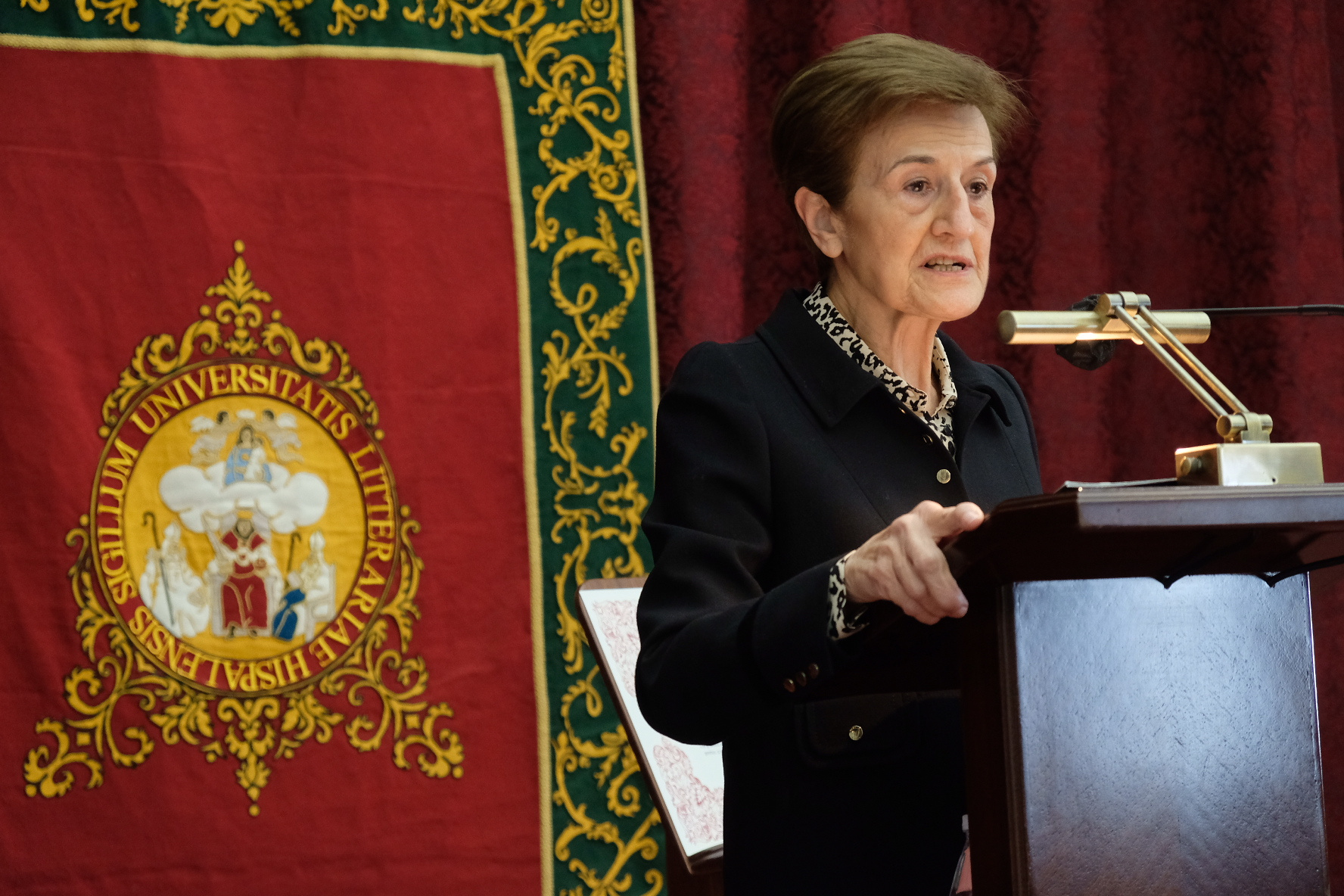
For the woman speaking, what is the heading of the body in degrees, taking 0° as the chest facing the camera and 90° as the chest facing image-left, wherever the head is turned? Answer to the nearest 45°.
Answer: approximately 315°

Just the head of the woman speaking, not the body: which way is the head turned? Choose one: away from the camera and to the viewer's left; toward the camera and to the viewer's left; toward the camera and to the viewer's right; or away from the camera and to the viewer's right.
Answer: toward the camera and to the viewer's right

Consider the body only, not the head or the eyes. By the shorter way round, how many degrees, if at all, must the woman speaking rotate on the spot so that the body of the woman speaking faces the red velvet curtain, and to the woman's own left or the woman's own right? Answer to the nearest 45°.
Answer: approximately 135° to the woman's own left

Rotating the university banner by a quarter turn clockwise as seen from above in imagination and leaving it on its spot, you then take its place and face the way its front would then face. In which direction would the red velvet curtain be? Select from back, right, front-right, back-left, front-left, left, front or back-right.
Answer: back

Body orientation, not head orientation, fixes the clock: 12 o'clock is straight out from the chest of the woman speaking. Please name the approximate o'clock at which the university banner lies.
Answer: The university banner is roughly at 6 o'clock from the woman speaking.

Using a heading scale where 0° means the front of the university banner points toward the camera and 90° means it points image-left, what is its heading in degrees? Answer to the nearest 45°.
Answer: approximately 0°

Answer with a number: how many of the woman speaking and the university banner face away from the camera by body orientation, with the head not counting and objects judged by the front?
0

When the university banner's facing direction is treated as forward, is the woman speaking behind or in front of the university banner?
in front

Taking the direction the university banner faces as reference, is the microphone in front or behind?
in front
